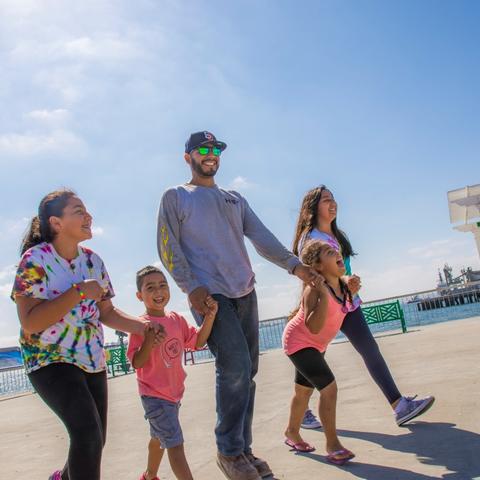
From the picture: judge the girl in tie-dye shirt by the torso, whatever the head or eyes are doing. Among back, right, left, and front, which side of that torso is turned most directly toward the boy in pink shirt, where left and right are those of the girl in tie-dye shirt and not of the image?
left

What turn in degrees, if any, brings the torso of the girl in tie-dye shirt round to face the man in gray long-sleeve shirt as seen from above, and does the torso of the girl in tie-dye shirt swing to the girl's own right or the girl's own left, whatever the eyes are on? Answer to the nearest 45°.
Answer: approximately 90° to the girl's own left

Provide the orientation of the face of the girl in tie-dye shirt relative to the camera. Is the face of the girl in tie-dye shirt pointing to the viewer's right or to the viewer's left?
to the viewer's right

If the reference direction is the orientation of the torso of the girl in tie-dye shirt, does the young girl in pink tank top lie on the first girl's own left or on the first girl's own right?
on the first girl's own left

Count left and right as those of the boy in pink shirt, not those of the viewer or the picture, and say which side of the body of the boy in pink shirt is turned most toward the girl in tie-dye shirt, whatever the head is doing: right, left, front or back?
right

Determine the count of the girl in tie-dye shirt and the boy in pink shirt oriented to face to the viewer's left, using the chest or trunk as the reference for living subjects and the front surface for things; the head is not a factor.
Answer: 0

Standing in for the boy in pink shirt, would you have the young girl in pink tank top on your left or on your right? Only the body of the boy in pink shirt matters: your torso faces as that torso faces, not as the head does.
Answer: on your left

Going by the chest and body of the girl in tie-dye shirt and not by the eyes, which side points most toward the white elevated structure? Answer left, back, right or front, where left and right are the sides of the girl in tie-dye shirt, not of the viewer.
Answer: left

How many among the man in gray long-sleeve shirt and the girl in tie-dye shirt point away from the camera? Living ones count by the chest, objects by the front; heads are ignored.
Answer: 0

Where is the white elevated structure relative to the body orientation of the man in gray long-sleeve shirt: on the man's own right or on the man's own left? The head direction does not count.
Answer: on the man's own left

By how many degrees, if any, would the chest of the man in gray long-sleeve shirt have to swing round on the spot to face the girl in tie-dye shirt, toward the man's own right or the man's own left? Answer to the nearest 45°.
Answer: approximately 90° to the man's own right

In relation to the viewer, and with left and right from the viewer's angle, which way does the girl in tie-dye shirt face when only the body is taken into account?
facing the viewer and to the right of the viewer

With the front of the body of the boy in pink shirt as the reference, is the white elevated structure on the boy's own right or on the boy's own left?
on the boy's own left
